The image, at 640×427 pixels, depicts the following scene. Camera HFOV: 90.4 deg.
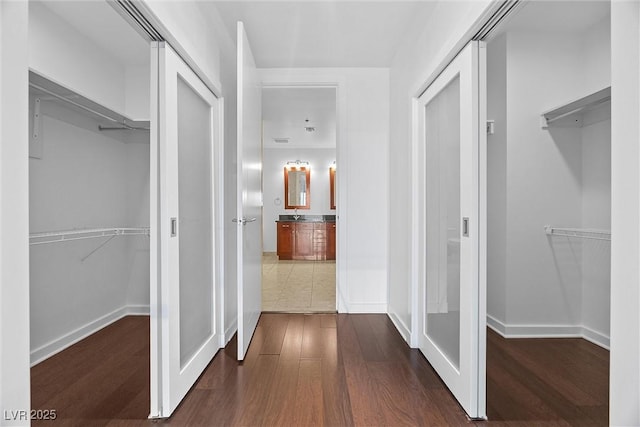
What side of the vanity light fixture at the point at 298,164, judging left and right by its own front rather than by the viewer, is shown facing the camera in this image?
front

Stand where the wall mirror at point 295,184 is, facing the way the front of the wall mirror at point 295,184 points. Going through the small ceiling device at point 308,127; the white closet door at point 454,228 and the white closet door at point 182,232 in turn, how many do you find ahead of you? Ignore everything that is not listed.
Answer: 3

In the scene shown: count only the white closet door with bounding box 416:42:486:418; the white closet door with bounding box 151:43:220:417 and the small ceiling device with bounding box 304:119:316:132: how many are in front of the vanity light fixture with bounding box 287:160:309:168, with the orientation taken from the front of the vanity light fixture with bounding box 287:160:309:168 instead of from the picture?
3

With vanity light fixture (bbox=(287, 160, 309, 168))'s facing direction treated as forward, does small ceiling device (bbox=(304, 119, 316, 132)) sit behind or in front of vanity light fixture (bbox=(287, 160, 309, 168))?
in front

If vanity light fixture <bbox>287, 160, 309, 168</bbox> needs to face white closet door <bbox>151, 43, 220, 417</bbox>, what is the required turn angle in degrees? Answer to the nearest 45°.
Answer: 0° — it already faces it

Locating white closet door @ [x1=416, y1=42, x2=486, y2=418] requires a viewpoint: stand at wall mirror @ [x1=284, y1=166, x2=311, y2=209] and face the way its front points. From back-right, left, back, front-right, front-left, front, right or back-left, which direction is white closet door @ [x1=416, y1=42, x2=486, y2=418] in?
front

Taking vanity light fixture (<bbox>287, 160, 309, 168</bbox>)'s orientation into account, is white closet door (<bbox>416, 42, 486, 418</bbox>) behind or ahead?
ahead

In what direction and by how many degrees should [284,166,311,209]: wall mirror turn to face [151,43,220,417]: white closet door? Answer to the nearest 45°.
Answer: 0° — it already faces it

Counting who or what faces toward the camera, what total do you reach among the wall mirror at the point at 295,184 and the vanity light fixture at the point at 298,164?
2

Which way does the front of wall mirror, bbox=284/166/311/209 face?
toward the camera

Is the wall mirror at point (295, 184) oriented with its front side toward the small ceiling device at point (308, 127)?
yes
